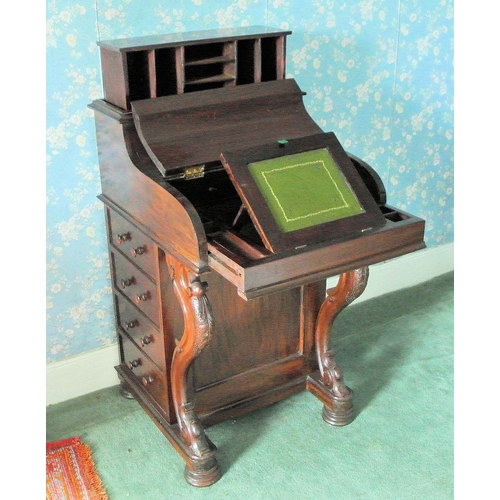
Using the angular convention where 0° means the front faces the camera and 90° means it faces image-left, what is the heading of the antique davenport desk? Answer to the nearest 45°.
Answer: approximately 315°
